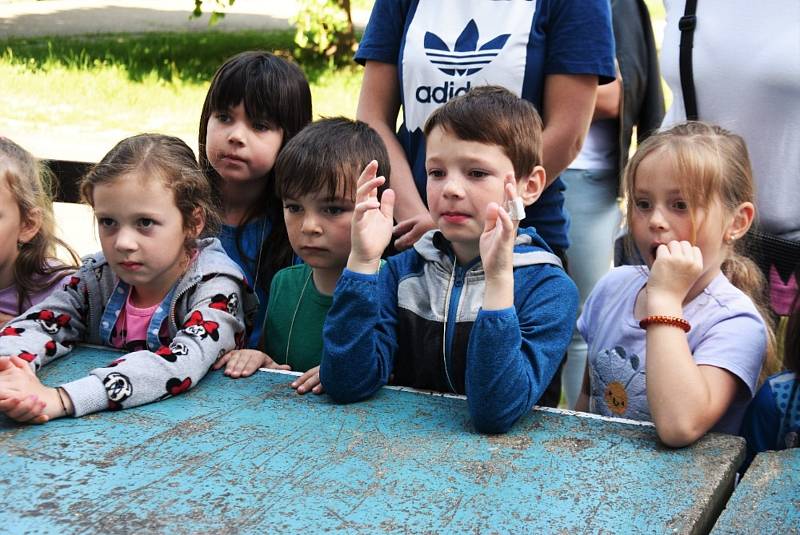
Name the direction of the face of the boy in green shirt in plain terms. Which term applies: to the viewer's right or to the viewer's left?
to the viewer's left

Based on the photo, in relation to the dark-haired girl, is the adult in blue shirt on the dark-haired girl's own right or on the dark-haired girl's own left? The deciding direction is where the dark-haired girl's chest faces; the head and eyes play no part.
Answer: on the dark-haired girl's own left

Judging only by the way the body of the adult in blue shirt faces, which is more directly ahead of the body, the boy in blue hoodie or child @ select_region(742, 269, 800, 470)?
the boy in blue hoodie

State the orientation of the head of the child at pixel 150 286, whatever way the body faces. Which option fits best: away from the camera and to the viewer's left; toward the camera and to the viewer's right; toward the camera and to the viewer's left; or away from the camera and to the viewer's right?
toward the camera and to the viewer's left

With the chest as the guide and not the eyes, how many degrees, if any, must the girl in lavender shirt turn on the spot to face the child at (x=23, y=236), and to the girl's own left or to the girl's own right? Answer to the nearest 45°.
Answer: approximately 45° to the girl's own right

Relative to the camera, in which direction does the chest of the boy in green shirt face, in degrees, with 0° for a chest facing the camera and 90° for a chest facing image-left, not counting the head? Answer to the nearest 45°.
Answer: approximately 45°

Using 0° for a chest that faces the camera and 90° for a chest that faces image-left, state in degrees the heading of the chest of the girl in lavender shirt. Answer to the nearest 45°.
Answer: approximately 45°

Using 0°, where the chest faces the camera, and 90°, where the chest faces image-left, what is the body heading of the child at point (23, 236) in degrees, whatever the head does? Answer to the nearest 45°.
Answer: approximately 45°

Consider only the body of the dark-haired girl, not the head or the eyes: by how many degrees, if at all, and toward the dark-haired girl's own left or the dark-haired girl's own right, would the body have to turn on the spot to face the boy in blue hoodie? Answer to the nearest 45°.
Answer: approximately 90° to the dark-haired girl's own left

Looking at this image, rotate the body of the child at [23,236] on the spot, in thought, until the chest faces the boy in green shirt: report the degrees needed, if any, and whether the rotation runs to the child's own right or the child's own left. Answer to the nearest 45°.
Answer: approximately 90° to the child's own left

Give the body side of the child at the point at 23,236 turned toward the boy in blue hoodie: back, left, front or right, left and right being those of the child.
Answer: left

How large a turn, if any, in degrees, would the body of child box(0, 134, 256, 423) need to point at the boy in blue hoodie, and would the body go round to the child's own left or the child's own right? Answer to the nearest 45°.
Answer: approximately 90° to the child's own left

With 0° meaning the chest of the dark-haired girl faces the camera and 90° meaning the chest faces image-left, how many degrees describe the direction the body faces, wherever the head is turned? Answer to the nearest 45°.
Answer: approximately 45°
